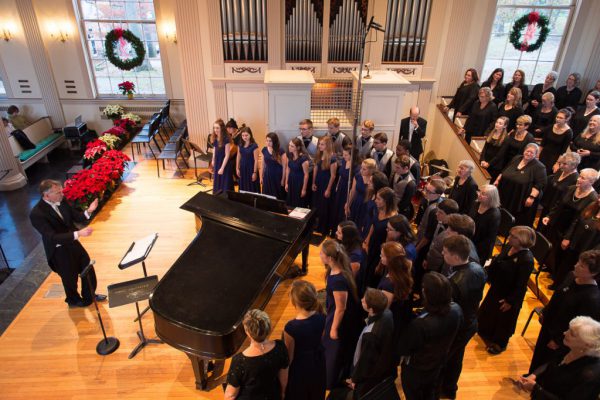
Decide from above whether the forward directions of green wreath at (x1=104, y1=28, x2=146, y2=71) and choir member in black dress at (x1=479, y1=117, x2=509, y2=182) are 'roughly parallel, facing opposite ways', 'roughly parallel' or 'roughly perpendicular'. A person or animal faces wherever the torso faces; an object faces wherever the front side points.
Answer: roughly perpendicular

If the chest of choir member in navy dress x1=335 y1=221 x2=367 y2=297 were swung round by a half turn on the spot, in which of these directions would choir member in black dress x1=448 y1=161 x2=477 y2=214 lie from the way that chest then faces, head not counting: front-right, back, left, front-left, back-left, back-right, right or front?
front-left

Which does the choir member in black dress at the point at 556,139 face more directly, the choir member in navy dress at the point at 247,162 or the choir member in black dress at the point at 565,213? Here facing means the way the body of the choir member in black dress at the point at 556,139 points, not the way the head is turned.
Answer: the choir member in navy dress

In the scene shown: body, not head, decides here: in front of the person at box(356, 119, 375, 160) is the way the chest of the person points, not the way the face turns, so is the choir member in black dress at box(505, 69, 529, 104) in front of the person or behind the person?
behind

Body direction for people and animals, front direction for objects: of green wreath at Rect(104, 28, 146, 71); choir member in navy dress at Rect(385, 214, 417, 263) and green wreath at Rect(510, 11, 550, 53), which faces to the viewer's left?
the choir member in navy dress

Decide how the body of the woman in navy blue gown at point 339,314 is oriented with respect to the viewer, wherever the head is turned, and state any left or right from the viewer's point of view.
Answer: facing to the left of the viewer

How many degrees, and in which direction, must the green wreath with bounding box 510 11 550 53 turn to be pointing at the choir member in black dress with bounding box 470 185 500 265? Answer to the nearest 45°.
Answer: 0° — it already faces them
